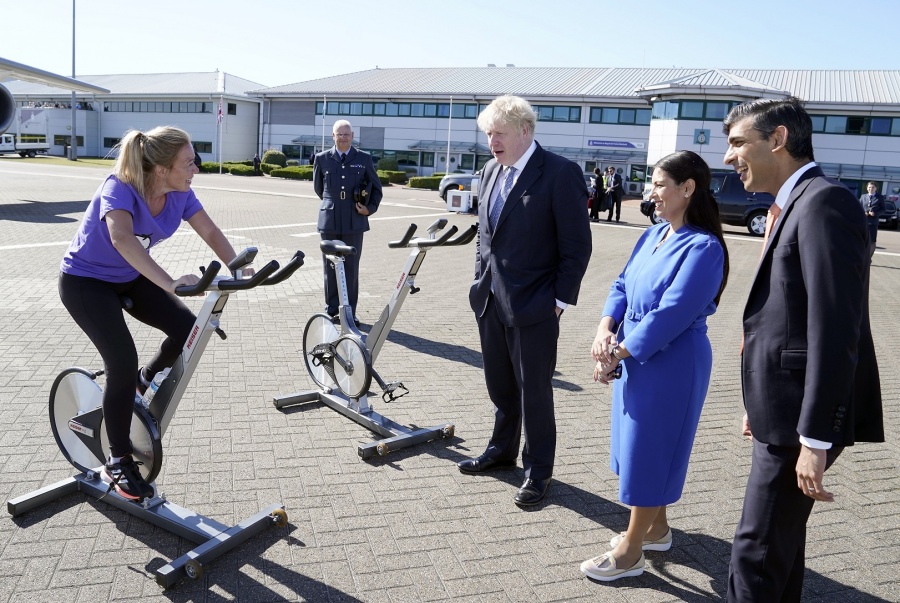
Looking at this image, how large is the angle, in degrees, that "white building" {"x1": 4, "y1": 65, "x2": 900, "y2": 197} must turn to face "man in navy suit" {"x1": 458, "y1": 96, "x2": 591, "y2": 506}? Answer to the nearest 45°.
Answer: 0° — it already faces them

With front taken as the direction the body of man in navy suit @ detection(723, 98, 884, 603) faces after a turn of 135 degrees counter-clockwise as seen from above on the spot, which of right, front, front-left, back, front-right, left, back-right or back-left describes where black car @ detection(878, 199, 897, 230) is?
back-left

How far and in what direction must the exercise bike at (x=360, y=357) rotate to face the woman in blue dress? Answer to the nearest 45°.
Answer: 0° — it already faces them

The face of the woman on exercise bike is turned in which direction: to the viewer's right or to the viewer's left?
to the viewer's right

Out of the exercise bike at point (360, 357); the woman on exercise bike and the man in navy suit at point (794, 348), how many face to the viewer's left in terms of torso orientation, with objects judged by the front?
1

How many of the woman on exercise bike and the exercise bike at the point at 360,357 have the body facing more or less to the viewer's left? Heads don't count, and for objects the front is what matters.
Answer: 0

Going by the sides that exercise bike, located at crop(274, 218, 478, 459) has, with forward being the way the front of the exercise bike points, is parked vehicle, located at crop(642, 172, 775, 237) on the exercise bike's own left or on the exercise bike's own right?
on the exercise bike's own left

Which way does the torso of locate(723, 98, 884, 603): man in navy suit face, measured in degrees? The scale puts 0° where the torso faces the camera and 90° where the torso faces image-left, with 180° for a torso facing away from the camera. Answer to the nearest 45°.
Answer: approximately 90°

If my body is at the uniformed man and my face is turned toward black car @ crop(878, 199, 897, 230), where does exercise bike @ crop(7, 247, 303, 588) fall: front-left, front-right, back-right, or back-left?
back-right

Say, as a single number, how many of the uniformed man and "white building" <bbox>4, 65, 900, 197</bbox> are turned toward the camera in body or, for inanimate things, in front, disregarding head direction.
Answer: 2
